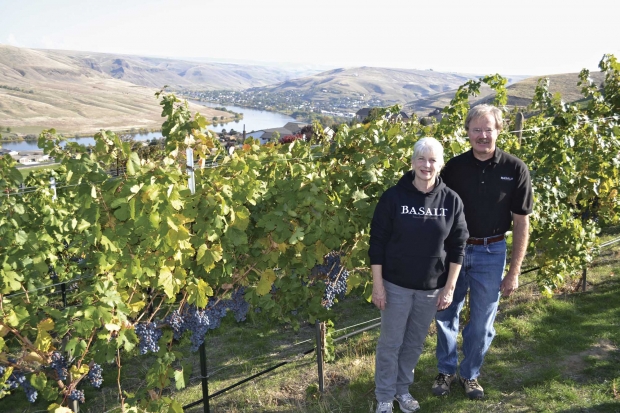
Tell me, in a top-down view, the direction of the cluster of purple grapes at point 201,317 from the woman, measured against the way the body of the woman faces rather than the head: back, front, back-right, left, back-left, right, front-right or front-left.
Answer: right

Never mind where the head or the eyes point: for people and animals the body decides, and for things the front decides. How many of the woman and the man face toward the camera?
2

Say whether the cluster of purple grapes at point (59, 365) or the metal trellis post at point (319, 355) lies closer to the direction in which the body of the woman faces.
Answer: the cluster of purple grapes

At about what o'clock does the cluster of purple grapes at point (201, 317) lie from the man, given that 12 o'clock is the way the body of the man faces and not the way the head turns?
The cluster of purple grapes is roughly at 2 o'clock from the man.

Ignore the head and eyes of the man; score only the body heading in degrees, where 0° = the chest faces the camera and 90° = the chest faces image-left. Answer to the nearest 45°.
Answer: approximately 0°
